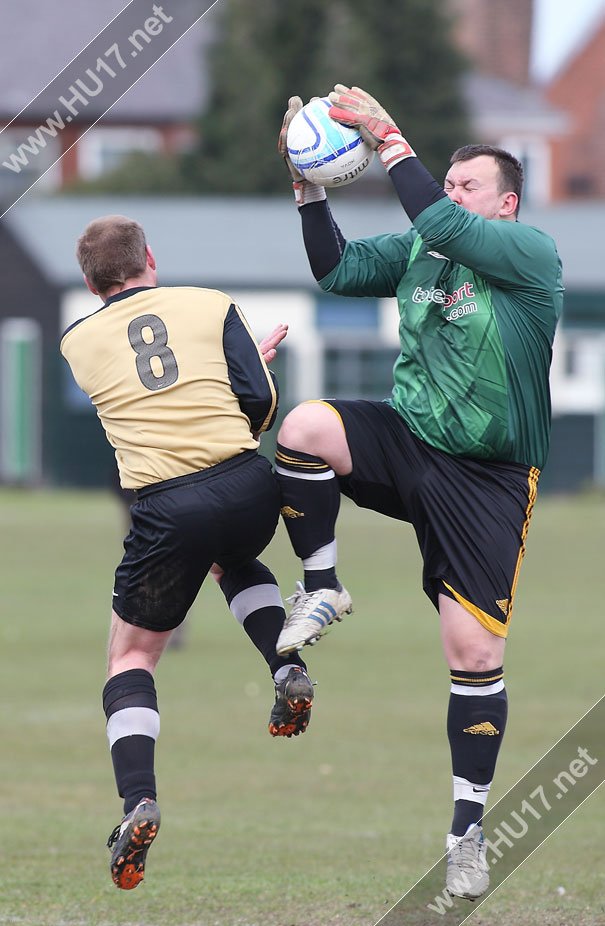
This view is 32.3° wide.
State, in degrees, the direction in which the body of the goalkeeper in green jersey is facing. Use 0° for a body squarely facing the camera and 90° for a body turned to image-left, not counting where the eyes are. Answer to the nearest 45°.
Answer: approximately 45°

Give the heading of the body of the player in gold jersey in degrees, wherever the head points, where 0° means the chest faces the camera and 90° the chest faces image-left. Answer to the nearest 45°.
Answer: approximately 180°

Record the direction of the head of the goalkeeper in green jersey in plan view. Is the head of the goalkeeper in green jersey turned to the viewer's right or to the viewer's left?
to the viewer's left

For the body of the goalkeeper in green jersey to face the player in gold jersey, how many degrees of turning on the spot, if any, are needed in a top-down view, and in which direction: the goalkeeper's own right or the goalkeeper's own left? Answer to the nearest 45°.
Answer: approximately 45° to the goalkeeper's own right

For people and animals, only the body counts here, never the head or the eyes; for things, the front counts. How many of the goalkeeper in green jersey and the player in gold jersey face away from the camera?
1

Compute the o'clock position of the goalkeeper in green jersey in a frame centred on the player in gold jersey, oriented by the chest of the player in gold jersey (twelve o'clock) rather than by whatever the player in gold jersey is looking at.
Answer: The goalkeeper in green jersey is roughly at 3 o'clock from the player in gold jersey.

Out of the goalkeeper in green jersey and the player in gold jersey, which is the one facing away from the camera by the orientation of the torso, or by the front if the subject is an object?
the player in gold jersey
